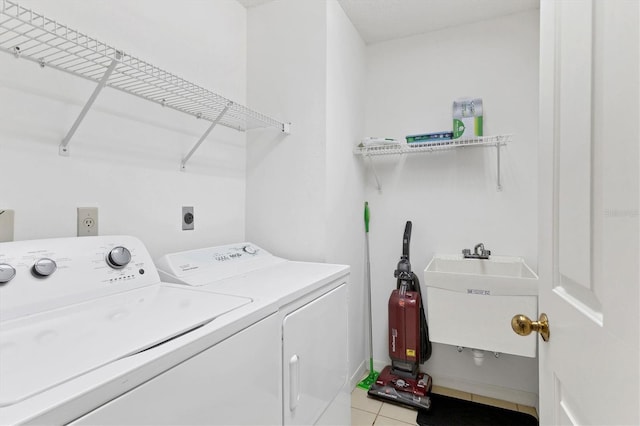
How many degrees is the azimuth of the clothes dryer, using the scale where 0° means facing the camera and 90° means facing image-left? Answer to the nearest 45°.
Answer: approximately 315°

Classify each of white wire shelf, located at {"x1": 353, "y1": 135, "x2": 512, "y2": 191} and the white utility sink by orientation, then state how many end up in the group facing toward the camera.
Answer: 2
